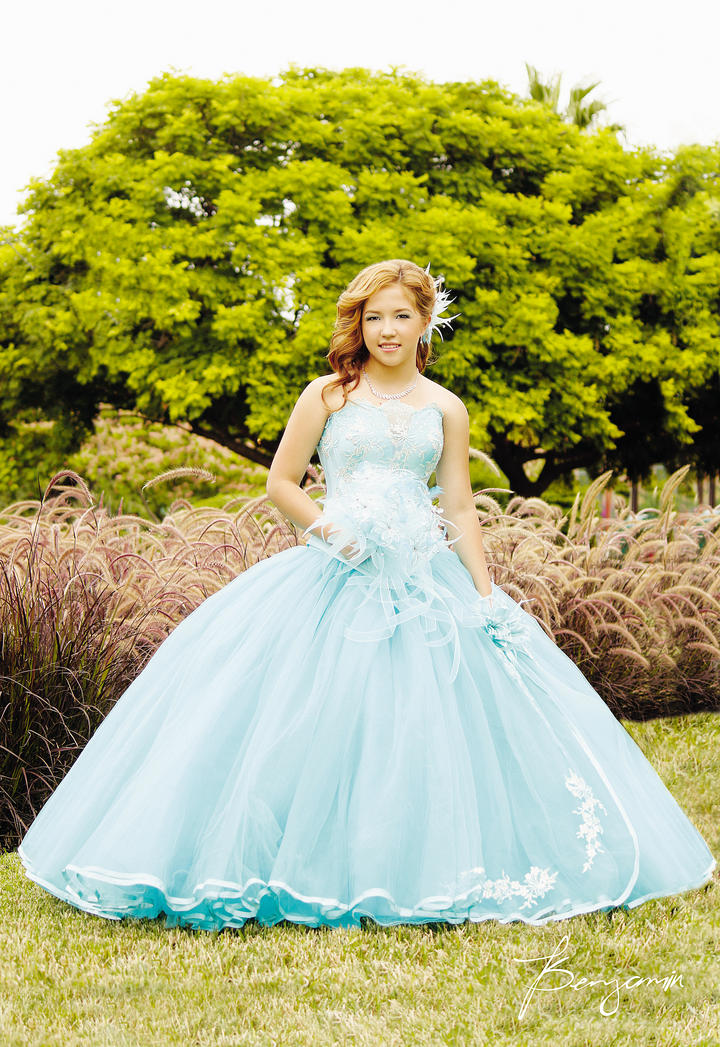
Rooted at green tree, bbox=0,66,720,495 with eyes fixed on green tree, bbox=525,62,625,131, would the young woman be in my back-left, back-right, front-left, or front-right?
back-right

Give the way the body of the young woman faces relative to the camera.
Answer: toward the camera

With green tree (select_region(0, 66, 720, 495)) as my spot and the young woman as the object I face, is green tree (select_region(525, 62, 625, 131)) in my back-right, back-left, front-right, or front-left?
back-left

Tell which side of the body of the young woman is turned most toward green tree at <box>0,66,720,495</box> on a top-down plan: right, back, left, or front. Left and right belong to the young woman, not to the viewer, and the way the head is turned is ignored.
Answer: back

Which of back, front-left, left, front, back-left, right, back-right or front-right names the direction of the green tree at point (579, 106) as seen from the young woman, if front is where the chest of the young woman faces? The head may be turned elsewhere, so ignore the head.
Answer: back
